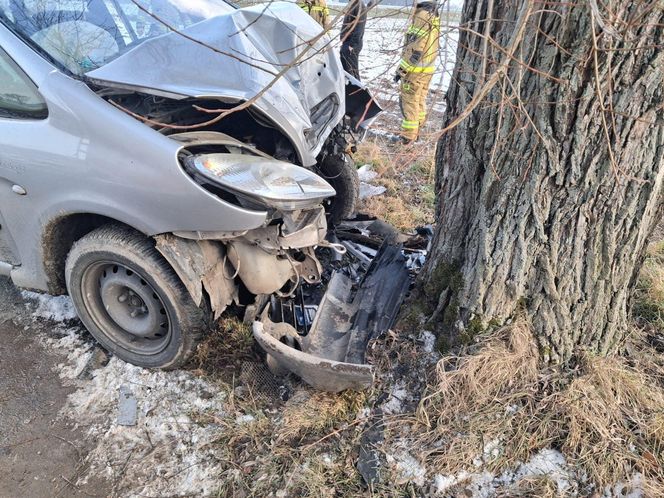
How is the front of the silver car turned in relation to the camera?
facing the viewer and to the right of the viewer

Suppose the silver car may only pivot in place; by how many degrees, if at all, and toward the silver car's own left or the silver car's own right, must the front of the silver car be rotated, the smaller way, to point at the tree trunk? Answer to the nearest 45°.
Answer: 0° — it already faces it
